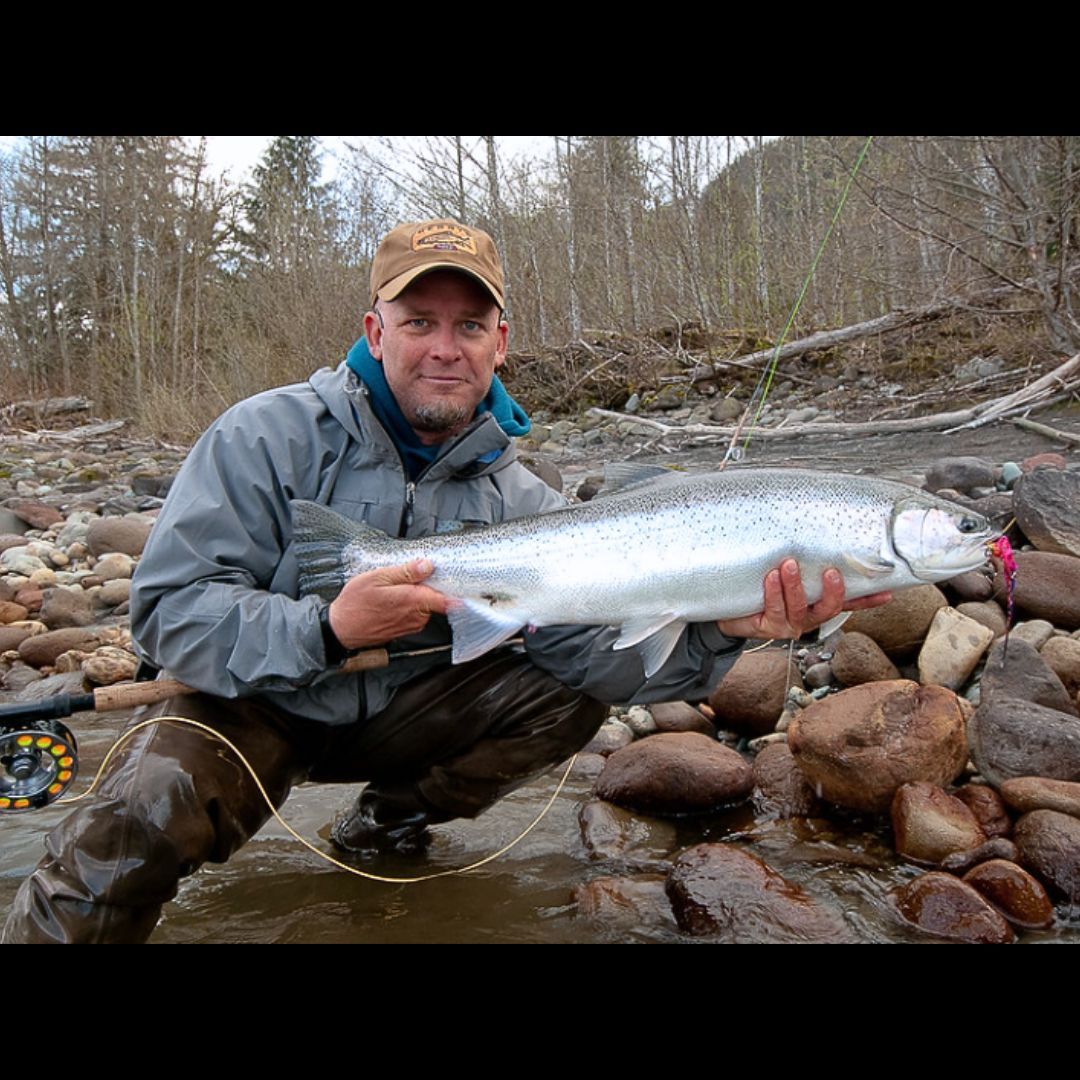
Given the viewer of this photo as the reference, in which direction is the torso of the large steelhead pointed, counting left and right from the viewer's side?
facing to the right of the viewer

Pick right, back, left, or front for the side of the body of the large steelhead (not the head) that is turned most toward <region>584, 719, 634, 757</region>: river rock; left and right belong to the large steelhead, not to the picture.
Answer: left

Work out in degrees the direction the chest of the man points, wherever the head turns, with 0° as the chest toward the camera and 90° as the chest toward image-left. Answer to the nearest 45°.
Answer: approximately 0°

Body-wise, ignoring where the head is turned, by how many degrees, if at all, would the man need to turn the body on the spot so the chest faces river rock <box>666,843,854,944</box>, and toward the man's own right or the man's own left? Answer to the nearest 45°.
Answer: approximately 90° to the man's own left

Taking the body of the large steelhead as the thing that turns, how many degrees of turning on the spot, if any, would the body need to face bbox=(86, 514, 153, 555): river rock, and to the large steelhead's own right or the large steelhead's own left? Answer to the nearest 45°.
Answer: approximately 135° to the large steelhead's own left

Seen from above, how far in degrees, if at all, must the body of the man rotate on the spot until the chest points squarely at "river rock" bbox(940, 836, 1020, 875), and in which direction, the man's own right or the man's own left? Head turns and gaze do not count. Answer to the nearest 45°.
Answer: approximately 90° to the man's own left

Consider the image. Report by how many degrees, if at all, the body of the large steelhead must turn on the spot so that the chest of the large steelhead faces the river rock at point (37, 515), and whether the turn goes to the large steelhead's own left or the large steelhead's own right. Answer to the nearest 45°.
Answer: approximately 135° to the large steelhead's own left
